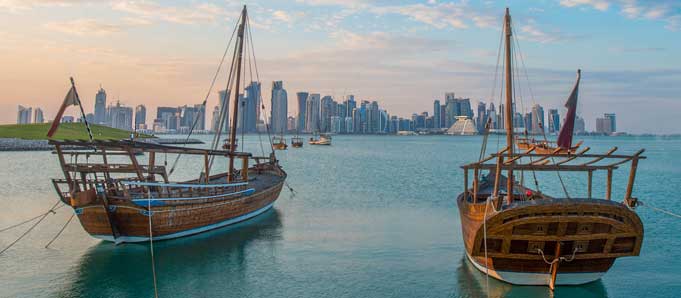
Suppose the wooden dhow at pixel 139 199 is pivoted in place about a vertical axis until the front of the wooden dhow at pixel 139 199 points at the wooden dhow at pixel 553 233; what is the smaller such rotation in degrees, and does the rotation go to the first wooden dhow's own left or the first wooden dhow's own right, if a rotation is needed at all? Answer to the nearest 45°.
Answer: approximately 90° to the first wooden dhow's own right

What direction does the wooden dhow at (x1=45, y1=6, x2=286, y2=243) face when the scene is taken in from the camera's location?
facing away from the viewer and to the right of the viewer
